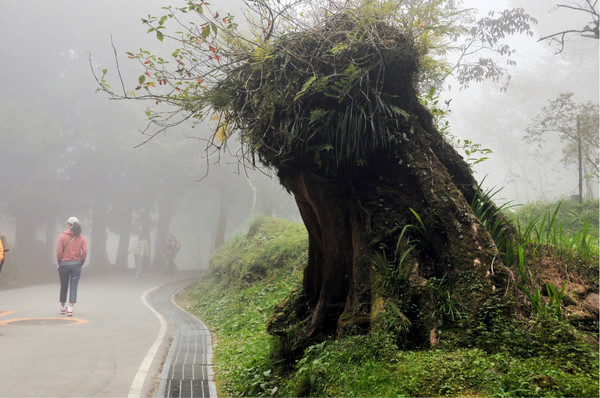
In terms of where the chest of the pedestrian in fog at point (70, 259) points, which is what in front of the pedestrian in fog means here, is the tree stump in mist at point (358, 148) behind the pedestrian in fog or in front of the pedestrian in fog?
behind

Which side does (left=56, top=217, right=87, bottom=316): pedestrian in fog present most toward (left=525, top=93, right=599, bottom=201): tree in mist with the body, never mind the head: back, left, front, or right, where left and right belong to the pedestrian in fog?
right

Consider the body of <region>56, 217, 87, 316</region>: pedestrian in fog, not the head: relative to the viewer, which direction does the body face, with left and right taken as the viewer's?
facing away from the viewer

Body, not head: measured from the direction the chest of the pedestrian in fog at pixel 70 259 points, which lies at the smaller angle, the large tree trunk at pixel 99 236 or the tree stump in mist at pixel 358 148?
the large tree trunk

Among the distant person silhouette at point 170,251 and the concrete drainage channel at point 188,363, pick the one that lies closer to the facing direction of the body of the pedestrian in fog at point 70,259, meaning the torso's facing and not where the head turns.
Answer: the distant person silhouette

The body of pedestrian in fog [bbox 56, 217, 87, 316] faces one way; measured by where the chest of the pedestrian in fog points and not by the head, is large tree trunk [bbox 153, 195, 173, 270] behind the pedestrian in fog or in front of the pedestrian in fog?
in front

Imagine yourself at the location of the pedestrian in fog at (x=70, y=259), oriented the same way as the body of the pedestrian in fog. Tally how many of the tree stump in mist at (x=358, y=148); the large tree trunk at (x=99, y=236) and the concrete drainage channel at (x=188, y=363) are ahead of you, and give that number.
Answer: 1

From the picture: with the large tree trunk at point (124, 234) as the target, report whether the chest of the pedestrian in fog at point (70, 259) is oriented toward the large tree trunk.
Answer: yes

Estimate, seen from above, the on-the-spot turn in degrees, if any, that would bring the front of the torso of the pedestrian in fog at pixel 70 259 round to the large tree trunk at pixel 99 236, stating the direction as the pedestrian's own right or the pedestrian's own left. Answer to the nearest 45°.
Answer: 0° — they already face it

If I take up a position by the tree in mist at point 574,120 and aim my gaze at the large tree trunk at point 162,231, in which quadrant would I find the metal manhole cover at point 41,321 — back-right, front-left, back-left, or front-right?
front-left
